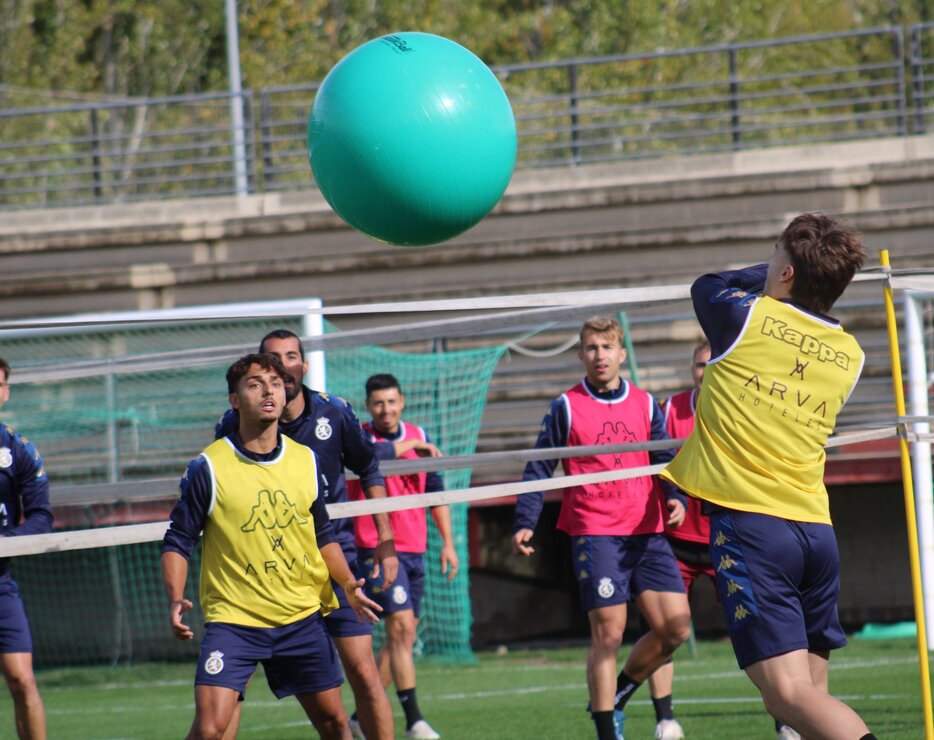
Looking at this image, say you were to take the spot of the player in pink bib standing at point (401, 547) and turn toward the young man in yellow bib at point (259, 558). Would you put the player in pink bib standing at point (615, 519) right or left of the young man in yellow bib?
left

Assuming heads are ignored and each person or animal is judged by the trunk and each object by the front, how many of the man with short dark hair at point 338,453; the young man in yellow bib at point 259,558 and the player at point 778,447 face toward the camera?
2

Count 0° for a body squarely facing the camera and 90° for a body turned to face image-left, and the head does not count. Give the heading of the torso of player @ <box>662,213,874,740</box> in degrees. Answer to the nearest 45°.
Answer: approximately 135°

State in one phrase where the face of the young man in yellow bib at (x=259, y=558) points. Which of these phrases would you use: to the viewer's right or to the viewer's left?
to the viewer's right

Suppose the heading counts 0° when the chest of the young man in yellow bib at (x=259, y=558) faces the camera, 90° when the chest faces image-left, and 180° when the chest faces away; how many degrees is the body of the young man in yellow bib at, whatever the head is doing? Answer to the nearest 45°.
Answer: approximately 0°

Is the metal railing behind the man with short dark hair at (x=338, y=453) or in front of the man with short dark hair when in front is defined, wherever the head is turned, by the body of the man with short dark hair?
behind

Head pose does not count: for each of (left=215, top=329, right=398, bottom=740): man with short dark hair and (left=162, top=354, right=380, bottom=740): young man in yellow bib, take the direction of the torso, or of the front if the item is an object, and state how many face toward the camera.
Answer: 2

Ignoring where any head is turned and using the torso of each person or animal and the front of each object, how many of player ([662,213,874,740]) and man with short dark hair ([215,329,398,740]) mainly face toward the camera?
1

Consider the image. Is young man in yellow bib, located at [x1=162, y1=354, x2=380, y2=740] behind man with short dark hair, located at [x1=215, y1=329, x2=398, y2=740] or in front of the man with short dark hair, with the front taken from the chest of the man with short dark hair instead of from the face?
in front
